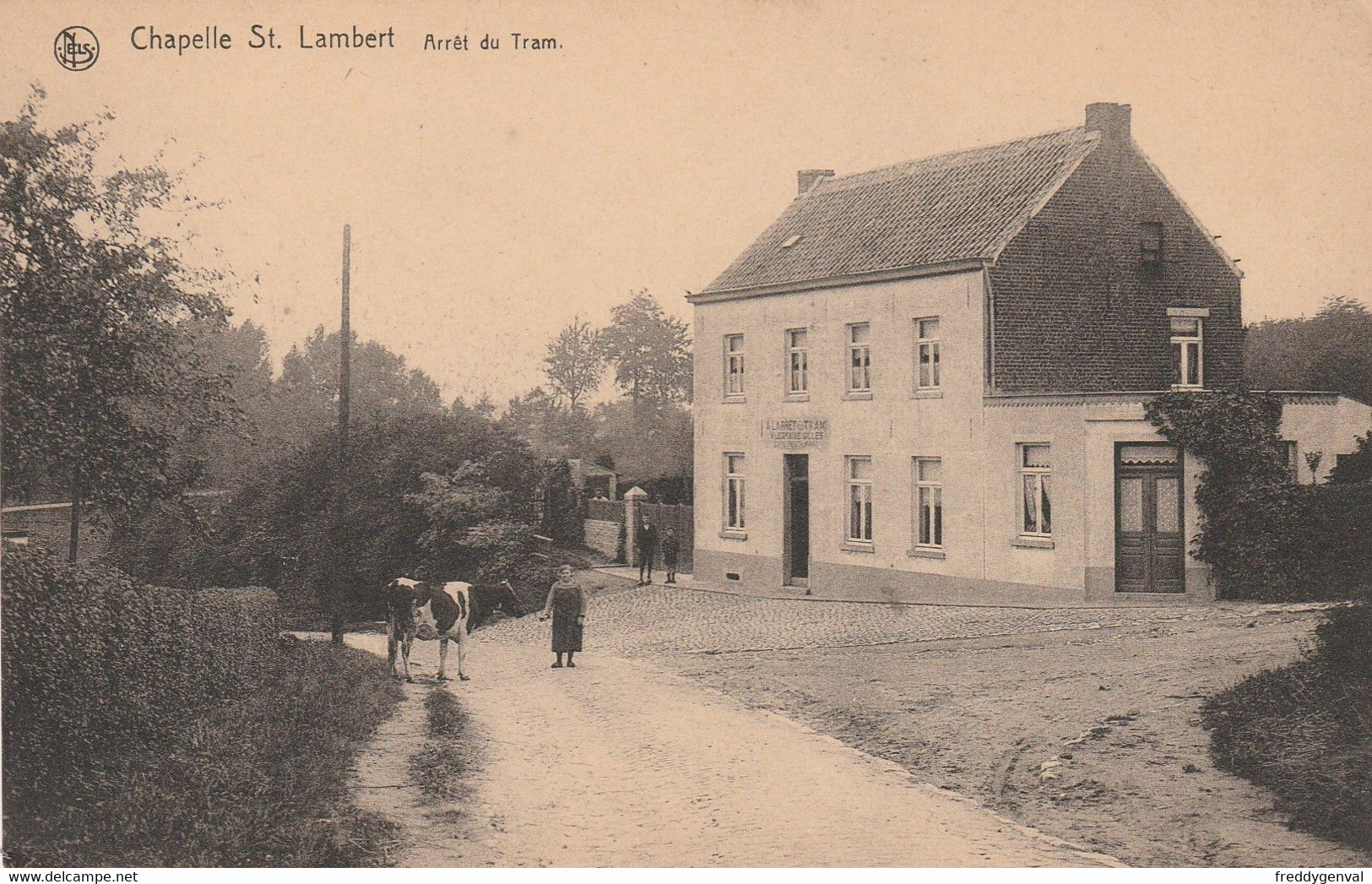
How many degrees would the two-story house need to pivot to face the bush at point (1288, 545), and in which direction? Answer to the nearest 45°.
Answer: approximately 135° to its left

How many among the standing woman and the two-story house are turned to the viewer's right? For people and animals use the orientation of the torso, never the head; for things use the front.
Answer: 0

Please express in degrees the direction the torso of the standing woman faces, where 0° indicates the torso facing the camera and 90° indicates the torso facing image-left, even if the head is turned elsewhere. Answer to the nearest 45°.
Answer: approximately 0°
